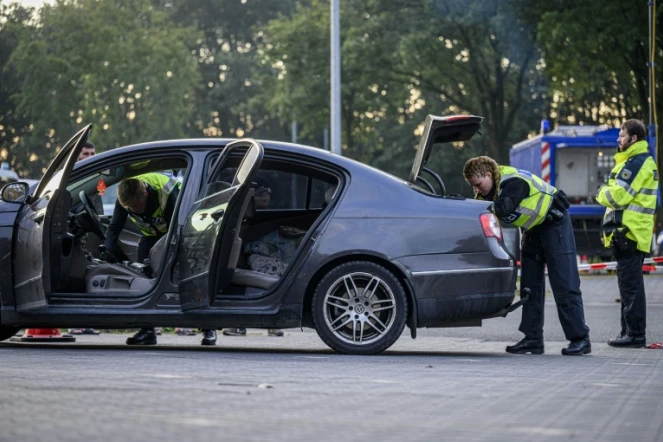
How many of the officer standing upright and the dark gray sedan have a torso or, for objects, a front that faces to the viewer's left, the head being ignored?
2

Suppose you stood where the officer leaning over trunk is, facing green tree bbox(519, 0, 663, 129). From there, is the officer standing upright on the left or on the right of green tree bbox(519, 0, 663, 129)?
right

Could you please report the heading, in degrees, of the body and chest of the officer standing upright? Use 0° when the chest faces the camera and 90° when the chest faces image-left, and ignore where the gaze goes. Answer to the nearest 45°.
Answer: approximately 90°

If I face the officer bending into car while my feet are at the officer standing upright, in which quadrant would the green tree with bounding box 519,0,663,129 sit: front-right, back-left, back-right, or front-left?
back-right

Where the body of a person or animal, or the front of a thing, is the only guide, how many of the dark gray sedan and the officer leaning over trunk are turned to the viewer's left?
2

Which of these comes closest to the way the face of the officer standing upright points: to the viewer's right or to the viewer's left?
to the viewer's left

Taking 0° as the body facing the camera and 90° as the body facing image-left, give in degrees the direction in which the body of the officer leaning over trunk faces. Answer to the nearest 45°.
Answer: approximately 90°

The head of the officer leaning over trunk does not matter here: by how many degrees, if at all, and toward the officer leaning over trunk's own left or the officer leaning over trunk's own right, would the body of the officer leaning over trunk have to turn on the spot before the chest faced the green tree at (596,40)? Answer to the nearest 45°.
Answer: approximately 90° to the officer leaning over trunk's own right

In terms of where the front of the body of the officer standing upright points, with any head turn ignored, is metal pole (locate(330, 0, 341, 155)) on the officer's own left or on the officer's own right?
on the officer's own right

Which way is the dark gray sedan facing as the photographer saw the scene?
facing to the left of the viewer
